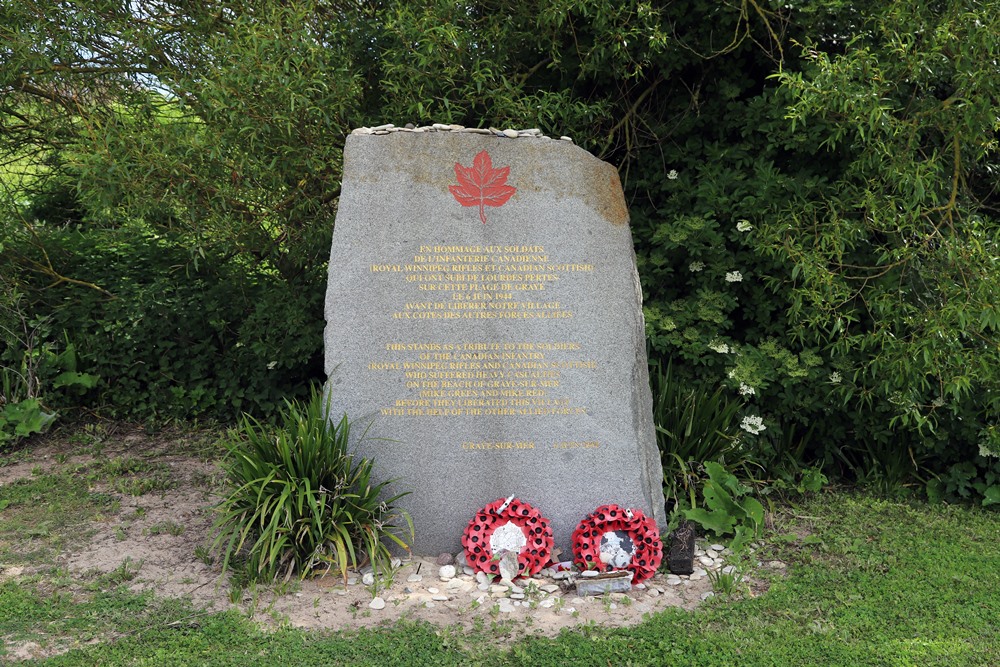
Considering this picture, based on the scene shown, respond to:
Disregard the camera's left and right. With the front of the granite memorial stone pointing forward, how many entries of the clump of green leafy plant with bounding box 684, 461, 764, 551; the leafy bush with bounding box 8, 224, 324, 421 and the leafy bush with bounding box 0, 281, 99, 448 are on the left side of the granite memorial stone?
1

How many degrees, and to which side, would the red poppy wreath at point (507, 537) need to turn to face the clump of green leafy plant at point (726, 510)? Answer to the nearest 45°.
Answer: approximately 90° to its left

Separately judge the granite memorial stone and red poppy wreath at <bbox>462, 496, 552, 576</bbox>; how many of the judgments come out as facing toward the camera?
2

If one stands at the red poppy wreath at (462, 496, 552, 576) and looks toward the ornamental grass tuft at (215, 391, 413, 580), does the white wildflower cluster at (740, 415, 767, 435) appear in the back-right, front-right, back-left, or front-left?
back-right

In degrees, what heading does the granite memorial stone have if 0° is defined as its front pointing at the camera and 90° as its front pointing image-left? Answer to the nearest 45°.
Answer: approximately 0°

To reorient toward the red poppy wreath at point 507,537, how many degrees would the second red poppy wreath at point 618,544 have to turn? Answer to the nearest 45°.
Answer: approximately 90° to its right

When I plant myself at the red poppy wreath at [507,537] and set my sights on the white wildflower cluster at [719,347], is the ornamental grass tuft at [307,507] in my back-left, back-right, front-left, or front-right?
back-left

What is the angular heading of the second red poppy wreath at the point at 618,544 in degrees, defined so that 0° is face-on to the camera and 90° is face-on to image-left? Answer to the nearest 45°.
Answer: approximately 0°

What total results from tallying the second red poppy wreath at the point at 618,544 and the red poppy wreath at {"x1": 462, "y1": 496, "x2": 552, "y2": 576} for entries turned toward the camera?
2

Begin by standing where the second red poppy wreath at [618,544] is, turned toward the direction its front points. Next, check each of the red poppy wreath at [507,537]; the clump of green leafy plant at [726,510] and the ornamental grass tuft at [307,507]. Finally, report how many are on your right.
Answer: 2
